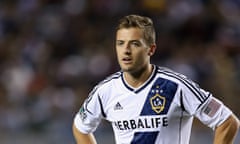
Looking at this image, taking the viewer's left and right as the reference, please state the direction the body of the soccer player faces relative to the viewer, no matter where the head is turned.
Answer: facing the viewer and to the left of the viewer
